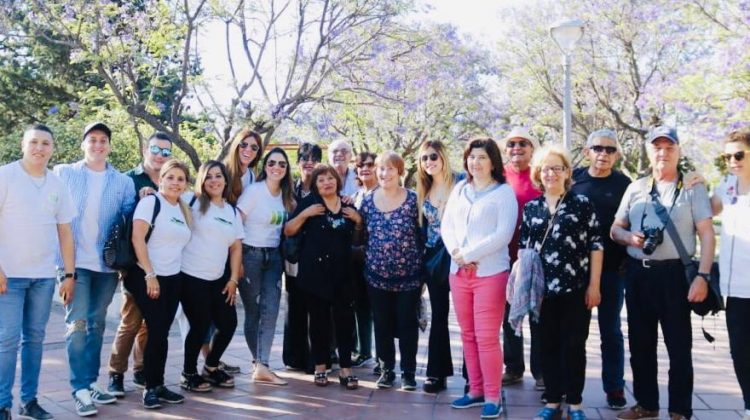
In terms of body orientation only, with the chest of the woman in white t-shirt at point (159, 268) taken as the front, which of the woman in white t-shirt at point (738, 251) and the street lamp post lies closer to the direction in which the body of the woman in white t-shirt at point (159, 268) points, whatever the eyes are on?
the woman in white t-shirt

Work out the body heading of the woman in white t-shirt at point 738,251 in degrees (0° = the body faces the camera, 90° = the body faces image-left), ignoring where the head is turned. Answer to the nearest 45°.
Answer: approximately 45°

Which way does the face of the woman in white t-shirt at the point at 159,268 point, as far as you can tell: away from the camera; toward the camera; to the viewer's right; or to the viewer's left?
toward the camera

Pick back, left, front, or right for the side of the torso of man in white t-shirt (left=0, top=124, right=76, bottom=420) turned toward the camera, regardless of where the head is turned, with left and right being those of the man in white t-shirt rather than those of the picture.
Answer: front

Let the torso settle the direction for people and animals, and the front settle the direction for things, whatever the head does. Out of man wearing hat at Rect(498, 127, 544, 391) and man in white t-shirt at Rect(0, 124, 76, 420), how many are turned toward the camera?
2

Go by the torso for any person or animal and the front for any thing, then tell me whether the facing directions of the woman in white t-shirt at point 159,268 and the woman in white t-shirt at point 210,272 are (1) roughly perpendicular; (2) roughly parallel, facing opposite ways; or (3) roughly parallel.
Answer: roughly parallel

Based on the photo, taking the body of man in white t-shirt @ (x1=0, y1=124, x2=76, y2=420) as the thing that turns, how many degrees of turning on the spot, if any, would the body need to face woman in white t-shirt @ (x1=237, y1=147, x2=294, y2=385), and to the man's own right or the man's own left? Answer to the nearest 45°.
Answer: approximately 90° to the man's own left

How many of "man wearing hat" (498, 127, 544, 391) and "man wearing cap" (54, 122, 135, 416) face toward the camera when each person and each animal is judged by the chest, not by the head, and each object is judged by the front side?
2

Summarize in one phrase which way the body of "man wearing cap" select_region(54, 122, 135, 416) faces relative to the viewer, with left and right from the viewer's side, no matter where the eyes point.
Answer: facing the viewer

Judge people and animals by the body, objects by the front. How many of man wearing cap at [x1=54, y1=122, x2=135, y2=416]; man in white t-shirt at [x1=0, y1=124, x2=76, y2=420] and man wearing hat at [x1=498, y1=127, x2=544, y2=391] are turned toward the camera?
3

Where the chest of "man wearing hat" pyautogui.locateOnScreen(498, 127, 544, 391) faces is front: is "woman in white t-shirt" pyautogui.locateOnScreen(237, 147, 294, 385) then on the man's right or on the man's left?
on the man's right

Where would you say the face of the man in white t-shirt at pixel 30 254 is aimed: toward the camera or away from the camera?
toward the camera

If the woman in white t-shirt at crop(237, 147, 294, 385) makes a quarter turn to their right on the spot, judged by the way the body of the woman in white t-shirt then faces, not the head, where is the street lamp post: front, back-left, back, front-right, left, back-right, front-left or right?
back

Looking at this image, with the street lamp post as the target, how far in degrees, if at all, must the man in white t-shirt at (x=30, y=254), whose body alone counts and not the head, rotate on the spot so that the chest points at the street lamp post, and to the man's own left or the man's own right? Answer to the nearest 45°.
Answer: approximately 90° to the man's own left

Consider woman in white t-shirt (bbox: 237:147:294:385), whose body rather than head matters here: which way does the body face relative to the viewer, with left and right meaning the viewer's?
facing the viewer and to the right of the viewer

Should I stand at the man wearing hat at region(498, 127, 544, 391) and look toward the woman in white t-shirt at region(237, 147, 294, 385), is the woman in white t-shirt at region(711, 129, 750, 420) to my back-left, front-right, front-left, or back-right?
back-left

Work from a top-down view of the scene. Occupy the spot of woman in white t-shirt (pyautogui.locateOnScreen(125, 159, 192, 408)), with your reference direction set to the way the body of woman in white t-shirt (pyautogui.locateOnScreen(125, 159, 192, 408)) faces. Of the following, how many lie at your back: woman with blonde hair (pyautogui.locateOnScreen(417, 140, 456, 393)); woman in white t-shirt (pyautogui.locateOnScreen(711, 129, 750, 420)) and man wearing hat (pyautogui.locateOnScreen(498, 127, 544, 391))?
0

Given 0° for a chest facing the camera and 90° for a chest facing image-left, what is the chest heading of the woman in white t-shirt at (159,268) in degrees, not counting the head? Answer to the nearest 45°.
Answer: approximately 315°

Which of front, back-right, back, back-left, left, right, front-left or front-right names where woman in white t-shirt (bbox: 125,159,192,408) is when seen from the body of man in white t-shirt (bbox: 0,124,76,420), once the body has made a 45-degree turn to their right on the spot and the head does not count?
back-left
